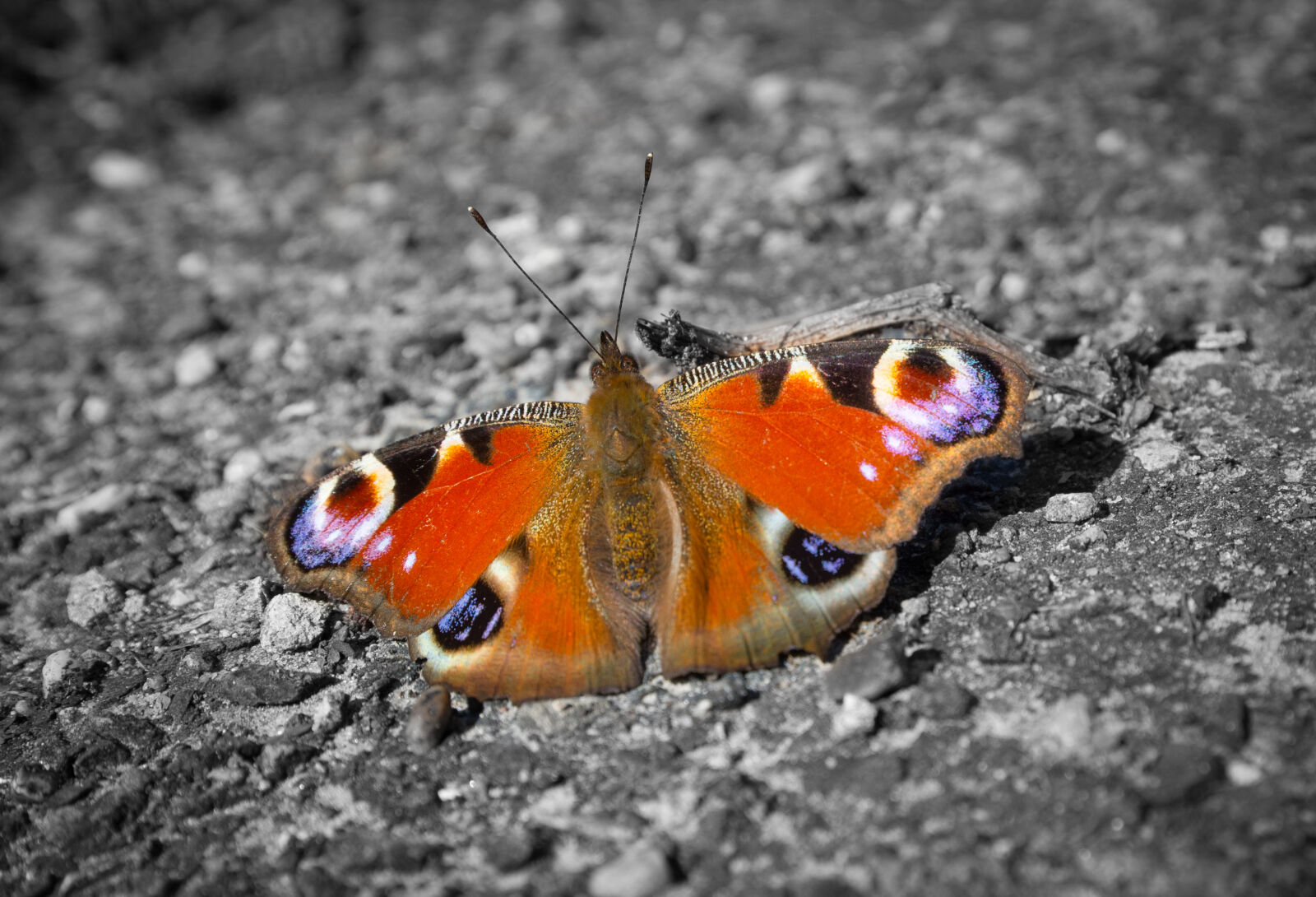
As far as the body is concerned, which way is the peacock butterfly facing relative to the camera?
away from the camera

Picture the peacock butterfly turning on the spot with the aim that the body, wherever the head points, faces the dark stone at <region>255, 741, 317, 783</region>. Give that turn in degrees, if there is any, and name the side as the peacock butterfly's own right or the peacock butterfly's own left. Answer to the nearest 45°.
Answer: approximately 90° to the peacock butterfly's own left

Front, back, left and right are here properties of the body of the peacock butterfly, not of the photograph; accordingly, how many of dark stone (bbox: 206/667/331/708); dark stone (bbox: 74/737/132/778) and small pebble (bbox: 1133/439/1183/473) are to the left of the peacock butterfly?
2

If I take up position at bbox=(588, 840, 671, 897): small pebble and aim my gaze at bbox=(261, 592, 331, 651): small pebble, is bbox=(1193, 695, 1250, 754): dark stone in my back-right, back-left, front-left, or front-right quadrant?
back-right

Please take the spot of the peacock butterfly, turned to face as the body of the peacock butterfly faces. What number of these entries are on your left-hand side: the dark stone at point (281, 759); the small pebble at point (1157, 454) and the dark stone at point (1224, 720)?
1

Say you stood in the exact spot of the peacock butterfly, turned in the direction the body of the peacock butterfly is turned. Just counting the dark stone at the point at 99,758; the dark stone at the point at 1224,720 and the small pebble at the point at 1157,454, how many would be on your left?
1

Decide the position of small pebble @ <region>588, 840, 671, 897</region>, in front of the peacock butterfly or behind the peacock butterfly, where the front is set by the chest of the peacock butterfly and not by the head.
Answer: behind

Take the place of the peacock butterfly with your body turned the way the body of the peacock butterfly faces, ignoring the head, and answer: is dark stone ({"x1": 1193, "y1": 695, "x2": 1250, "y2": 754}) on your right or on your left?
on your right

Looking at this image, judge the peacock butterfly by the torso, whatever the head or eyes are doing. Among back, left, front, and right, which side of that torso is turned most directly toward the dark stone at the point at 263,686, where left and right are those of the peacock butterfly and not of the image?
left

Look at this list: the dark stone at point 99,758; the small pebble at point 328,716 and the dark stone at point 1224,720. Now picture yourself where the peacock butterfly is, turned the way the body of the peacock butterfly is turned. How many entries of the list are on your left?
2

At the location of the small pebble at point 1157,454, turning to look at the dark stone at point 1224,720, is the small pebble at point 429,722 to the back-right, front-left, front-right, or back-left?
front-right

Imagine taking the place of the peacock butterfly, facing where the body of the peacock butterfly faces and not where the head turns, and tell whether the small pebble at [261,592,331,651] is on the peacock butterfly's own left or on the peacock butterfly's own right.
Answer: on the peacock butterfly's own left

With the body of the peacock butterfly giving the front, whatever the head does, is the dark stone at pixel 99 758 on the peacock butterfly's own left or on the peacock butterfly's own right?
on the peacock butterfly's own left
